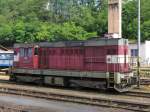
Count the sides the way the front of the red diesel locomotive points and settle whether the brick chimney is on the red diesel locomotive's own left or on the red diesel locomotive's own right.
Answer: on the red diesel locomotive's own left
